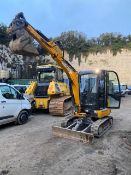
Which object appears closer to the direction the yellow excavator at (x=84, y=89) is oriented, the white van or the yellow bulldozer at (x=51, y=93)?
the white van

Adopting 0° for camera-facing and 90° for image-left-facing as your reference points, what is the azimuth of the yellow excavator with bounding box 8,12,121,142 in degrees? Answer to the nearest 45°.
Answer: approximately 45°
